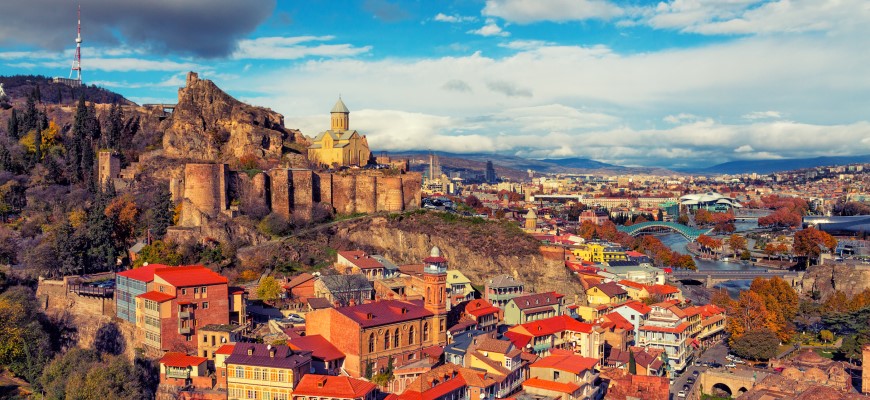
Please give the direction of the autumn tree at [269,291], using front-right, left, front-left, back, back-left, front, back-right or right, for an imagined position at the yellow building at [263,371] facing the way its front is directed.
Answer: back

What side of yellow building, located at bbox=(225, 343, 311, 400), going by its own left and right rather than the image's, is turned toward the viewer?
front

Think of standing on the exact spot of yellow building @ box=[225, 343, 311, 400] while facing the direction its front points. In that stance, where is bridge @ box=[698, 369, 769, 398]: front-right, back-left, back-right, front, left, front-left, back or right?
left

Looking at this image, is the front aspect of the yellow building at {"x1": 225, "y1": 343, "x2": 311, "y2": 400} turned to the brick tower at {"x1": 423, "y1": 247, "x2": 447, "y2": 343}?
no

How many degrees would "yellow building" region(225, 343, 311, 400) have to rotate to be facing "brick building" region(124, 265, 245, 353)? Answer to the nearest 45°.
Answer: approximately 135° to its right

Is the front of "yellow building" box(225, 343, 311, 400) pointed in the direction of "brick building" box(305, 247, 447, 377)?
no
